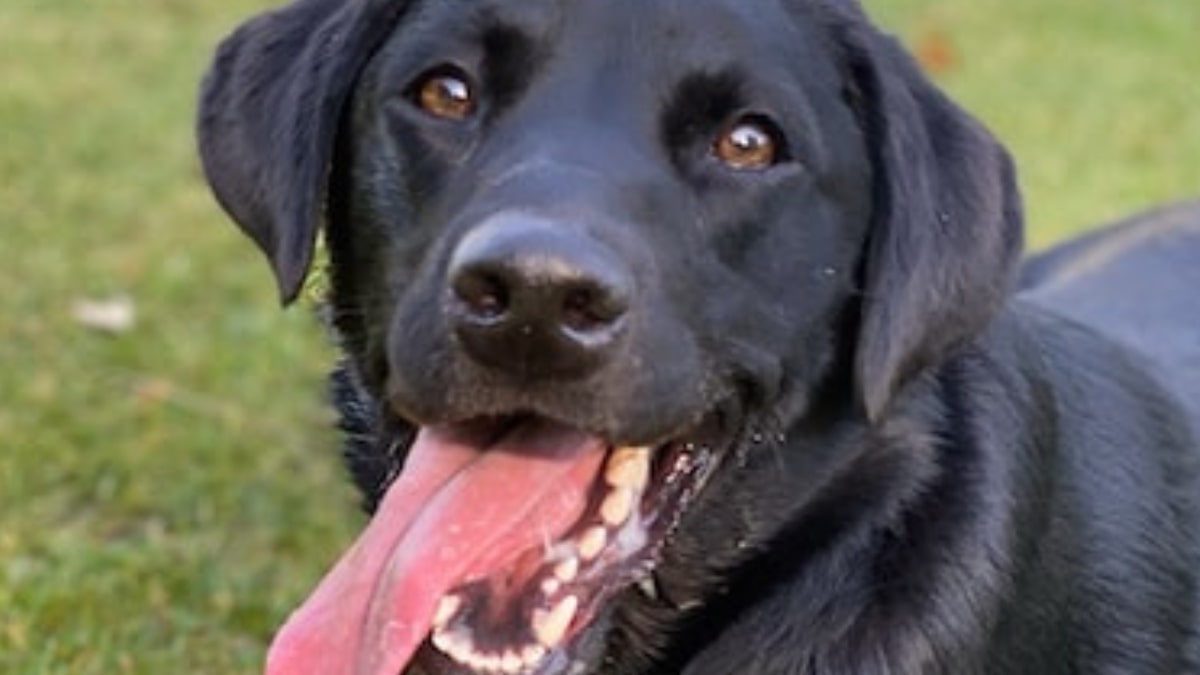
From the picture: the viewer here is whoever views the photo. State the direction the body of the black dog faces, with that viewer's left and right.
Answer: facing the viewer and to the left of the viewer
